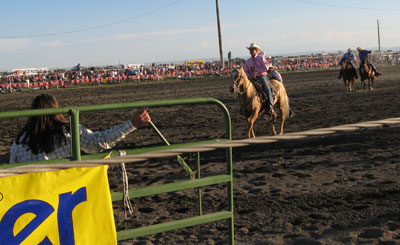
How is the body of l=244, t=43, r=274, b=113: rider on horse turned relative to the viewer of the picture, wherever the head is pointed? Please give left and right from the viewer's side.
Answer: facing the viewer and to the left of the viewer

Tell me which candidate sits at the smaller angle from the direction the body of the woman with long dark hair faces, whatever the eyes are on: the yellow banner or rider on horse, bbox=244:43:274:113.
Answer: the rider on horse

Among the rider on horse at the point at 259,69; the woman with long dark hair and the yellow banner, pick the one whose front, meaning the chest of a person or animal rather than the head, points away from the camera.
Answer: the woman with long dark hair

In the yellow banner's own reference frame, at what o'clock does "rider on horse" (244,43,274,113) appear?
The rider on horse is roughly at 7 o'clock from the yellow banner.

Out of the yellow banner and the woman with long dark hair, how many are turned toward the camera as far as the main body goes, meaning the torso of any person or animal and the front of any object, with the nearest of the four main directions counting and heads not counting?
1

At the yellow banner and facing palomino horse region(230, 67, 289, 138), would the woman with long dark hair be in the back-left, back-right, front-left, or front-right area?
front-left

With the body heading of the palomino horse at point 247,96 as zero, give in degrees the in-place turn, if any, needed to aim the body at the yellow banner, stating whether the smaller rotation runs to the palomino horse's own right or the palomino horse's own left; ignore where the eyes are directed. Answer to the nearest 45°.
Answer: approximately 45° to the palomino horse's own left

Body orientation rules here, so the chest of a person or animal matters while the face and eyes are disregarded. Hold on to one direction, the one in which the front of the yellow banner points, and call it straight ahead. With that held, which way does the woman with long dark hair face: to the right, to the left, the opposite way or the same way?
the opposite way

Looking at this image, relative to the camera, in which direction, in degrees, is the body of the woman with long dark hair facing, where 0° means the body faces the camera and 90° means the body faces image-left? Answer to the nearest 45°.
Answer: approximately 180°

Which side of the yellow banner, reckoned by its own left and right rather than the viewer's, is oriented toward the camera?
front

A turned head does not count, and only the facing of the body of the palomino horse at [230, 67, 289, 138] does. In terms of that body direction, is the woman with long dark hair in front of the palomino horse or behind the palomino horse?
in front

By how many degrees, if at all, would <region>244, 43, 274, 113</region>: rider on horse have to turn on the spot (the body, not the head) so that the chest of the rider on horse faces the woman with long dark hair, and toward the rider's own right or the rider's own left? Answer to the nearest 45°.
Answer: approximately 45° to the rider's own left

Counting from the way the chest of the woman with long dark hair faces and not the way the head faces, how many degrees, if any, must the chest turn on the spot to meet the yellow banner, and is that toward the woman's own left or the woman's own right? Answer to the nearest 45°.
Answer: approximately 180°
